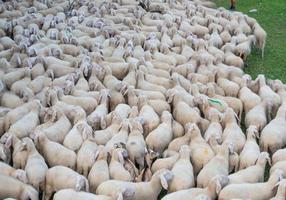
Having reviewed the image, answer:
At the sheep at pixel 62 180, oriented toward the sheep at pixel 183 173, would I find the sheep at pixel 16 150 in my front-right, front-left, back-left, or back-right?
back-left

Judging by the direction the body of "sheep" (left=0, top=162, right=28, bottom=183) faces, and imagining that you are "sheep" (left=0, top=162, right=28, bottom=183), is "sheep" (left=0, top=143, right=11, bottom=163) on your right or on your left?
on your left

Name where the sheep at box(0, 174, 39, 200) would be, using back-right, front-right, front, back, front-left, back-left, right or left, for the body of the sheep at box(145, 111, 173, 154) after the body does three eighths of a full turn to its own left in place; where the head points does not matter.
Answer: front-left

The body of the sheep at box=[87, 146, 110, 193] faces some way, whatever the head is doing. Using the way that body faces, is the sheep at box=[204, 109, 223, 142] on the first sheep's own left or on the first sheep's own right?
on the first sheep's own right

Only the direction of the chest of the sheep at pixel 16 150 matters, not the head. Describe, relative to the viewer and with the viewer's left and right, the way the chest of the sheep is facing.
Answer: facing away from the viewer and to the left of the viewer

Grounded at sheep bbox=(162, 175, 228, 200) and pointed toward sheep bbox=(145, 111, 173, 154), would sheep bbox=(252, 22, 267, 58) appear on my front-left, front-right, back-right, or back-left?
front-right

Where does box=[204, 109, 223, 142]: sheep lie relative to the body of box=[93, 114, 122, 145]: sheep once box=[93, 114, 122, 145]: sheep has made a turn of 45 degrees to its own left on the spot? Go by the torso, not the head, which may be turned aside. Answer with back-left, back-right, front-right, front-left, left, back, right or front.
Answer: right
